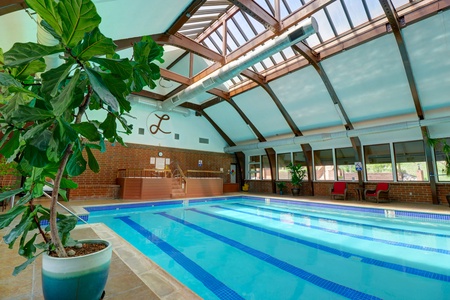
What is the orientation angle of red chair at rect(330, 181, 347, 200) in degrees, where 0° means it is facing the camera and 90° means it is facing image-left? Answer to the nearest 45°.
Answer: approximately 45°

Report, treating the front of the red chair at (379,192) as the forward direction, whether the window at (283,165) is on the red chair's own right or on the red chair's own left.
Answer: on the red chair's own right

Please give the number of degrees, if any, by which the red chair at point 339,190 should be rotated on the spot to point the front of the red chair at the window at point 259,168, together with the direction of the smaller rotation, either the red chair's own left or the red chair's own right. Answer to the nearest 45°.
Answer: approximately 90° to the red chair's own right

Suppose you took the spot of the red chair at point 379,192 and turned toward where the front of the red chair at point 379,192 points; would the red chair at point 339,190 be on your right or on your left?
on your right

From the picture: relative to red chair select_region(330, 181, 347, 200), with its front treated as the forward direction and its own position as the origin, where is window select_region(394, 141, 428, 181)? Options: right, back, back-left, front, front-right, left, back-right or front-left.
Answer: back-left

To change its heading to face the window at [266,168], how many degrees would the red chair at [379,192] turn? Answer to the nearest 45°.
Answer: approximately 45° to its right

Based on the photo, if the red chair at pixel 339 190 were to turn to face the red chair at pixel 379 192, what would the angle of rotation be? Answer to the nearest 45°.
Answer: approximately 135° to its left

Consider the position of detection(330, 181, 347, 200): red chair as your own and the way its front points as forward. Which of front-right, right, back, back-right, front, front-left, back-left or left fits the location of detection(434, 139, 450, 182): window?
back-left
